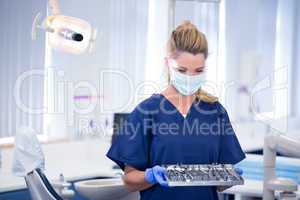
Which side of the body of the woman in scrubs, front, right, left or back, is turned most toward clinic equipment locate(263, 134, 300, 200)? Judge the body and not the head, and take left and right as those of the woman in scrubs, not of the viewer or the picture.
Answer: left

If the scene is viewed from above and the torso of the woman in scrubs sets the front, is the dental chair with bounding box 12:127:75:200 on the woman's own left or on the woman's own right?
on the woman's own right

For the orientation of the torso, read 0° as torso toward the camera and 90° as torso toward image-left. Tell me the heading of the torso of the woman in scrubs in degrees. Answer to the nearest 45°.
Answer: approximately 0°
